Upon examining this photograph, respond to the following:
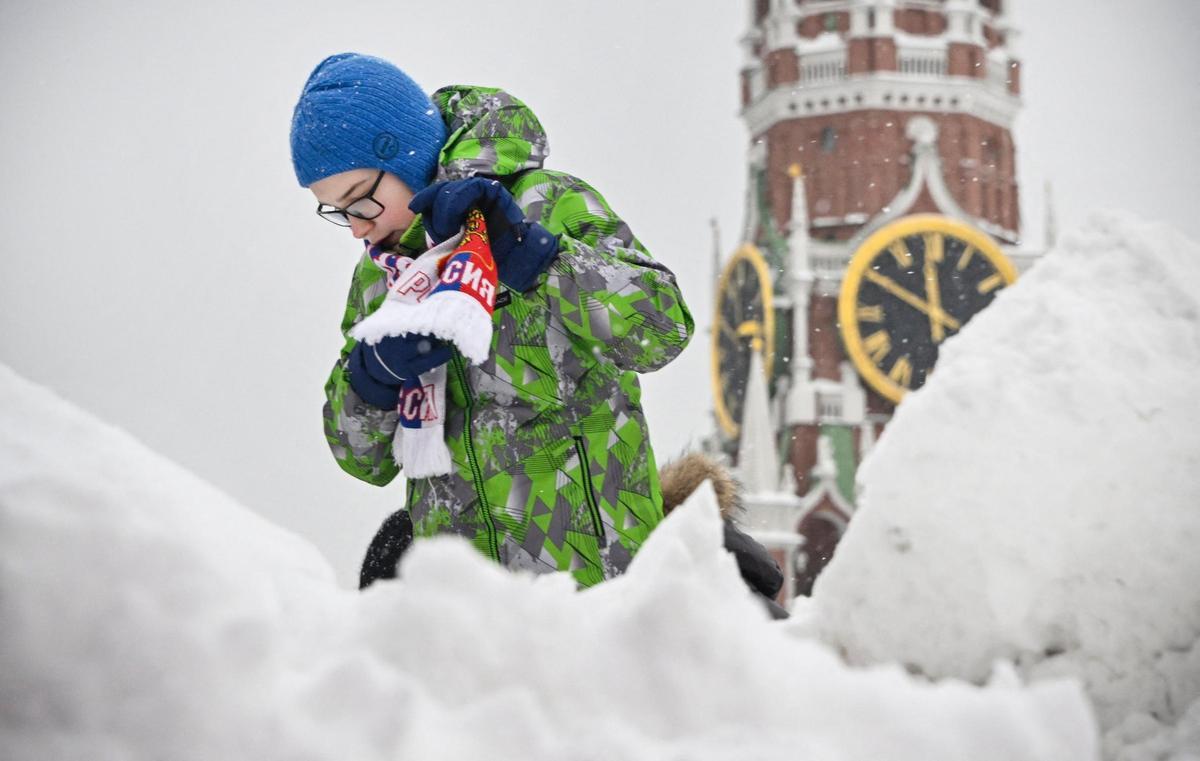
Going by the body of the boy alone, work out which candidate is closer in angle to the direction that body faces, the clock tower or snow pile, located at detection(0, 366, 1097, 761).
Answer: the snow pile

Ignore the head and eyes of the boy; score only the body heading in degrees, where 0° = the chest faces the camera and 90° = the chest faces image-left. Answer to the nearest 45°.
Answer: approximately 45°

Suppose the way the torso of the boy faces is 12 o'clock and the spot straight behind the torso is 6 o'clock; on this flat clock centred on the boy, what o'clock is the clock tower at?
The clock tower is roughly at 5 o'clock from the boy.
